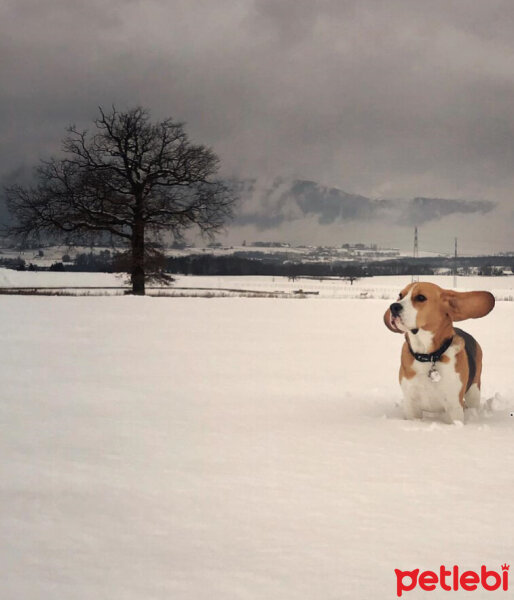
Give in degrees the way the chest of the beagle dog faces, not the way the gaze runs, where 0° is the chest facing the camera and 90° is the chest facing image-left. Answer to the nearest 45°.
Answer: approximately 45°
